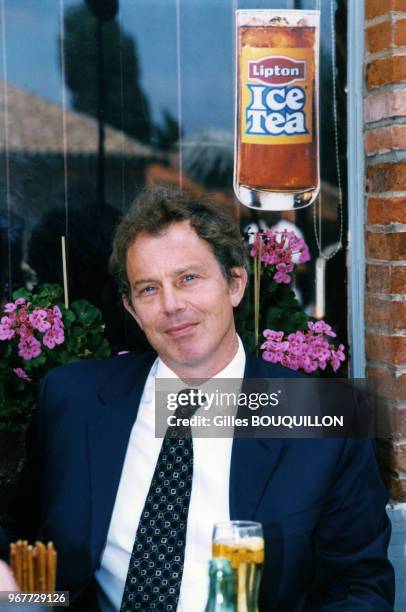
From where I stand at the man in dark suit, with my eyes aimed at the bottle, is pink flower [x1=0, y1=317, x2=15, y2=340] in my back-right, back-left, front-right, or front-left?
back-right

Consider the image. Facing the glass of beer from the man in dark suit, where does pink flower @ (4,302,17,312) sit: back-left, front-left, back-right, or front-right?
back-right

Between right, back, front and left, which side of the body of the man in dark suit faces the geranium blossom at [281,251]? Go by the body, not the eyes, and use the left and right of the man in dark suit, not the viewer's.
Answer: back

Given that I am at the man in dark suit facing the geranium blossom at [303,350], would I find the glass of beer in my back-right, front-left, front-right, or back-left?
back-right

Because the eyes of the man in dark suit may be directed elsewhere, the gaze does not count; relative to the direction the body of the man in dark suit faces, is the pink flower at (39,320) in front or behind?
behind

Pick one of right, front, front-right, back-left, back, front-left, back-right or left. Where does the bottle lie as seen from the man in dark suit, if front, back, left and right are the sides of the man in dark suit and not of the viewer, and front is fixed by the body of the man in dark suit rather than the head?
front

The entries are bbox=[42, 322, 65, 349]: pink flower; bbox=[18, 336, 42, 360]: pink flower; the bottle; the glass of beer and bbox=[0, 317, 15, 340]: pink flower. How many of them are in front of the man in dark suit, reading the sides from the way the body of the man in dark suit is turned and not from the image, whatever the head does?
2

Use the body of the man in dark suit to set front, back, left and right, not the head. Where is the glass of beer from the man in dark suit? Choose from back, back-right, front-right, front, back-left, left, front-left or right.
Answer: front

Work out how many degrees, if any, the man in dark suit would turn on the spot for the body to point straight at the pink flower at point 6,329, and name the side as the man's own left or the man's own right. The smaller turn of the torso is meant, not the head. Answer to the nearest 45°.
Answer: approximately 135° to the man's own right

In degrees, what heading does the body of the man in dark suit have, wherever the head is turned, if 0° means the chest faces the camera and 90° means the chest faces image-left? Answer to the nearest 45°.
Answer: approximately 0°
